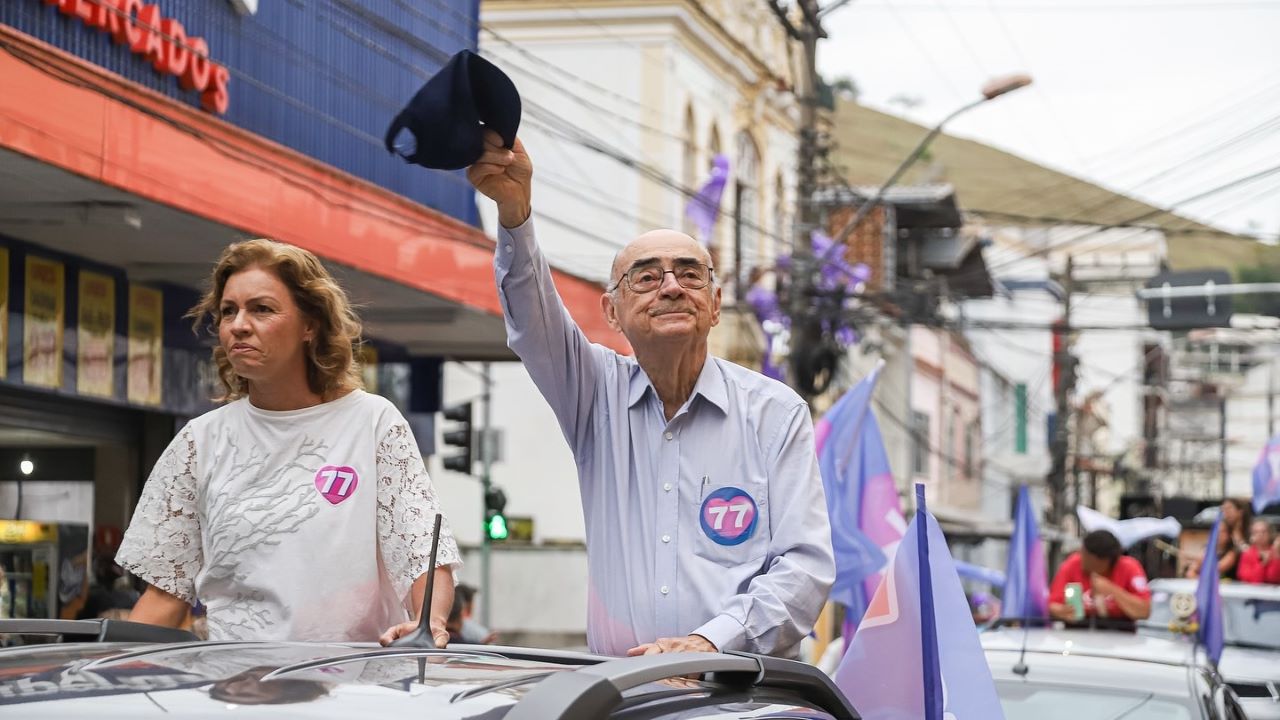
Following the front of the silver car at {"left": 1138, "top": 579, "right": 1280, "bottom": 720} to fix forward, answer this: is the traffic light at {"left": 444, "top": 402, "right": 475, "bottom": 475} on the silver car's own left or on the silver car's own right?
on the silver car's own right

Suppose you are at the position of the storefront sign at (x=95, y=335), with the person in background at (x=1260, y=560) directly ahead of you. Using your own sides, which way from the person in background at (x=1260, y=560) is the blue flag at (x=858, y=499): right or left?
right

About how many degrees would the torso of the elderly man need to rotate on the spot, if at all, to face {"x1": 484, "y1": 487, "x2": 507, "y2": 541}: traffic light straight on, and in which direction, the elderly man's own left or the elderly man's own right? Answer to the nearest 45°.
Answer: approximately 180°

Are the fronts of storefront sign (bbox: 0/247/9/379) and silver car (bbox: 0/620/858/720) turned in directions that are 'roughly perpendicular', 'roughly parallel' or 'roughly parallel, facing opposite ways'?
roughly perpendicular

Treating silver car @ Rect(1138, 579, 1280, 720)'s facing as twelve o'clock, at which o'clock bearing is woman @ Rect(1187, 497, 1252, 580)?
The woman is roughly at 6 o'clock from the silver car.

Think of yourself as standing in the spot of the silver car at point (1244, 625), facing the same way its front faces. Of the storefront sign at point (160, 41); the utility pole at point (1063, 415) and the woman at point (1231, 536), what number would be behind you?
2

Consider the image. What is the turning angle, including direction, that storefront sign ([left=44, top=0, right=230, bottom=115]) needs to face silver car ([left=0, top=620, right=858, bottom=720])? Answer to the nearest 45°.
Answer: approximately 45° to its right

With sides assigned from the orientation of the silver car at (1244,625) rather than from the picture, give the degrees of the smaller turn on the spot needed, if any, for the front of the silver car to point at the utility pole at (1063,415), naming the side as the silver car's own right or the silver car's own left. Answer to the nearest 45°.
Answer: approximately 180°

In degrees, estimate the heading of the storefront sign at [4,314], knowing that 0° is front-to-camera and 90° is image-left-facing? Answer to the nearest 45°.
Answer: approximately 315°
